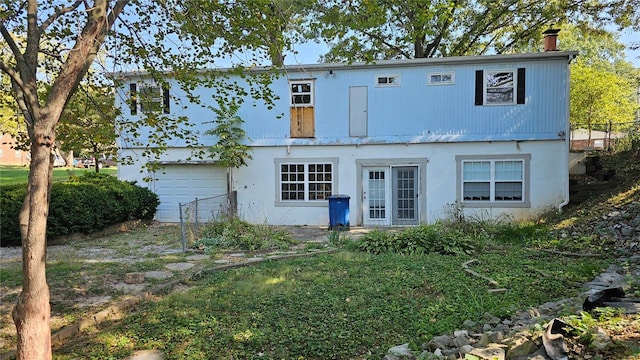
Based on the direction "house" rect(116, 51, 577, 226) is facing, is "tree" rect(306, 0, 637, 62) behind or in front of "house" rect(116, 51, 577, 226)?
behind

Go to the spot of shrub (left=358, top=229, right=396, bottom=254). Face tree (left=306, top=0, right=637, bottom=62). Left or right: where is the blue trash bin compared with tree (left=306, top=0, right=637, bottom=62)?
left

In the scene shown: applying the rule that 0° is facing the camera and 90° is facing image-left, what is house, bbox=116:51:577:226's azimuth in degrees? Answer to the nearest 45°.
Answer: approximately 0°

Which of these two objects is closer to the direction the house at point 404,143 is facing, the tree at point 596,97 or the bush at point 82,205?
the bush

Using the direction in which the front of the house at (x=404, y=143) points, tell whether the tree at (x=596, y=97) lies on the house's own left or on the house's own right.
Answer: on the house's own left
